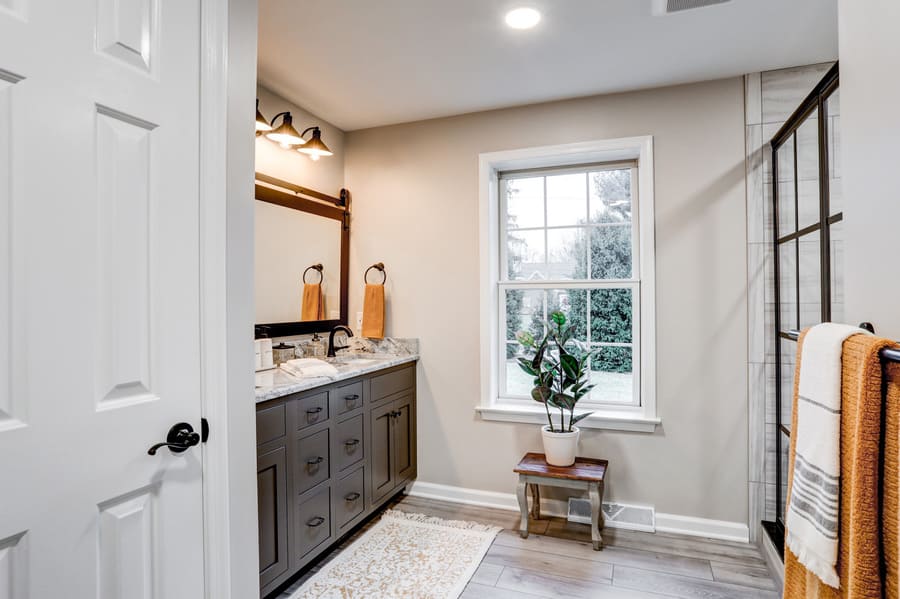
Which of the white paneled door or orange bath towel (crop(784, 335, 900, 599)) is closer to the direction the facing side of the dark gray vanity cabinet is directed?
the orange bath towel

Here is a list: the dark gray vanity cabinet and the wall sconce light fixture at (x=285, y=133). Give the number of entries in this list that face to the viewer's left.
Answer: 0

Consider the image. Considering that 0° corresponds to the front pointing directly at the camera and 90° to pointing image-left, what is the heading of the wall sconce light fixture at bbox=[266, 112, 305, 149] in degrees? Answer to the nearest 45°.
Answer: approximately 315°

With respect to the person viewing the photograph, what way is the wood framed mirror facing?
facing the viewer and to the right of the viewer

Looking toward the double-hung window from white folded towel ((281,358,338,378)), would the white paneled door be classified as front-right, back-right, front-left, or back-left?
back-right
